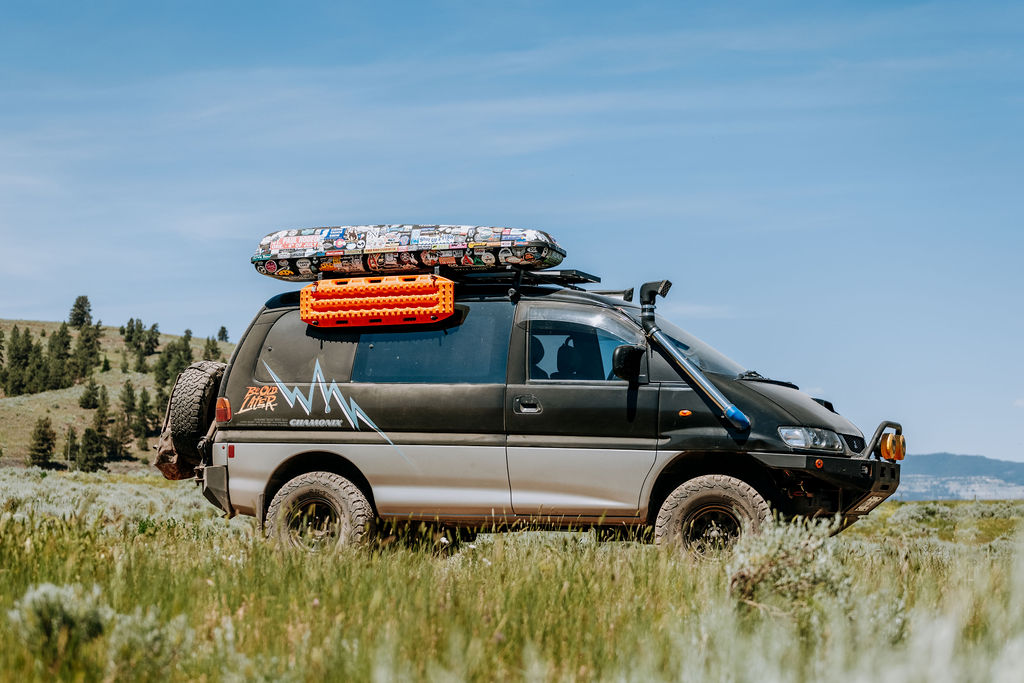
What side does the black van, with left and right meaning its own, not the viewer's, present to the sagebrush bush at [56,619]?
right

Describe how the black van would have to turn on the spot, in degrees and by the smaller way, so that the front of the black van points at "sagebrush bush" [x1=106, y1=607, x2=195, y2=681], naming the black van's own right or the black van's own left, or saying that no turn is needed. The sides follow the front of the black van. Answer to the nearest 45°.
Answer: approximately 90° to the black van's own right

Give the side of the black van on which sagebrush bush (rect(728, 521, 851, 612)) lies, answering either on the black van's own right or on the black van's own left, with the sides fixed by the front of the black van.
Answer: on the black van's own right

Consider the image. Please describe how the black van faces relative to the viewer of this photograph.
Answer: facing to the right of the viewer
